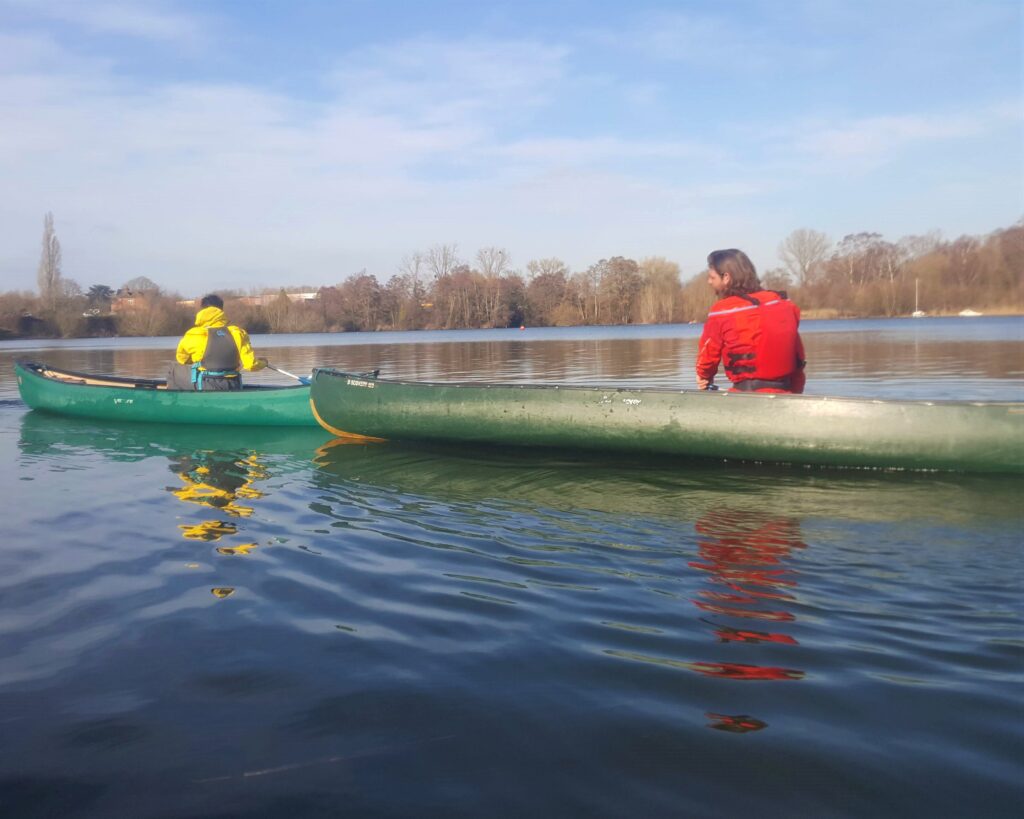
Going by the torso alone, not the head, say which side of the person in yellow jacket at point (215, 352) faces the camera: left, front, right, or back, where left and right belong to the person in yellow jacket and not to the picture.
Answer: back

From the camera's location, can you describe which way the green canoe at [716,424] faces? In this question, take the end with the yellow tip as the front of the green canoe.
facing to the left of the viewer

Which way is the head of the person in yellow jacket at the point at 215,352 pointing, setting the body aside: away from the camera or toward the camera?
away from the camera

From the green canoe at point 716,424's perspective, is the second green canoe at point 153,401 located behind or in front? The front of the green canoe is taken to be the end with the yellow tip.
in front

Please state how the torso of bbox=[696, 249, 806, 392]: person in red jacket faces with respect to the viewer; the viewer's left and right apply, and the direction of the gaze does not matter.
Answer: facing away from the viewer and to the left of the viewer

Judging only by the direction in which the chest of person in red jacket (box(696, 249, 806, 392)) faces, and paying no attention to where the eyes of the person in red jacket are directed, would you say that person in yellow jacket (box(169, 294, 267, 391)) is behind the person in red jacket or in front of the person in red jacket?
in front

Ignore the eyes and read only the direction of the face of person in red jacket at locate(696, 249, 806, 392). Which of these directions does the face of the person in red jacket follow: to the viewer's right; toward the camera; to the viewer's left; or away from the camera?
to the viewer's left

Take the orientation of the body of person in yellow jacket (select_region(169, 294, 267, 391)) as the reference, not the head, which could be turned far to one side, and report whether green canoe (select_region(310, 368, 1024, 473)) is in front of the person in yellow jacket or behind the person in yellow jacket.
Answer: behind
